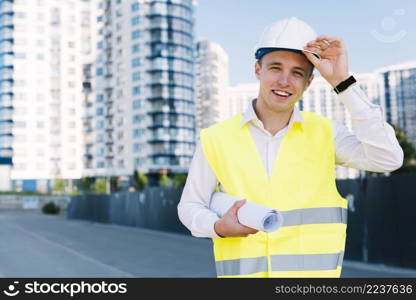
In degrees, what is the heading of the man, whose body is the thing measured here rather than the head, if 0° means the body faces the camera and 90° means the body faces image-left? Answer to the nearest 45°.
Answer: approximately 0°

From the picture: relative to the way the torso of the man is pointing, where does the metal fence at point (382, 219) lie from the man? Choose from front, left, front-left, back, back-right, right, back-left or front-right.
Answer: back

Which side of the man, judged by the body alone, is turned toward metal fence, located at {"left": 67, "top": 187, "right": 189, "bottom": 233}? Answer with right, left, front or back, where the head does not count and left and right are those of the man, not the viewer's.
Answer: back
